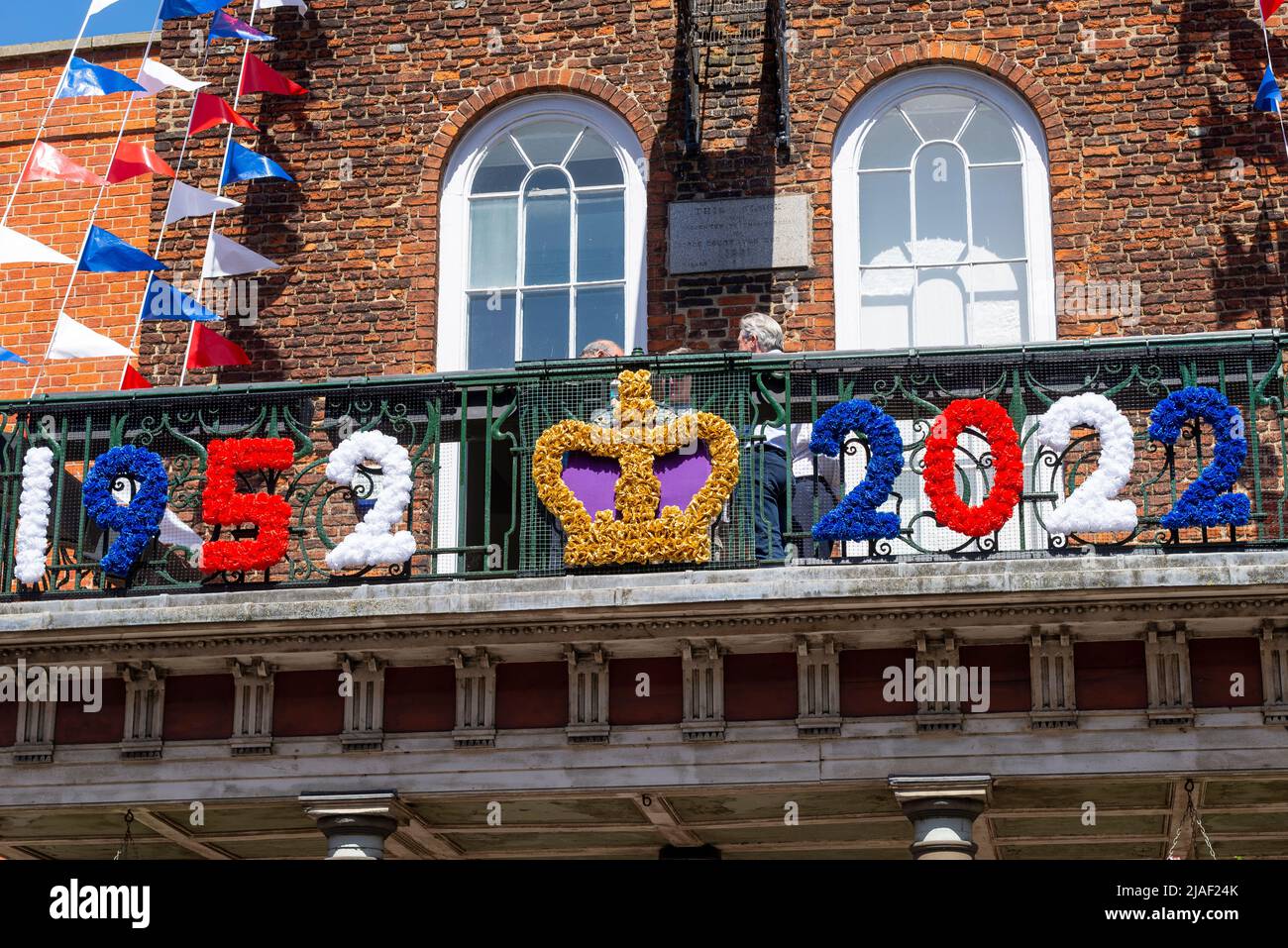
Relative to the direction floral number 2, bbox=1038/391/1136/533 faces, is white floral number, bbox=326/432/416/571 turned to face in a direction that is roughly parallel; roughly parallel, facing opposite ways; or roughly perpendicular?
roughly parallel

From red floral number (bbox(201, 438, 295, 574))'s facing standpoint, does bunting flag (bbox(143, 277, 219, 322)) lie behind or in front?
behind

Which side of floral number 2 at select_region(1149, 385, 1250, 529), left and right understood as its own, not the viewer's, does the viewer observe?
front

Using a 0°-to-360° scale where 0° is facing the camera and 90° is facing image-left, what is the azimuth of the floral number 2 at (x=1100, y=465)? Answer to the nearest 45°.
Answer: approximately 0°

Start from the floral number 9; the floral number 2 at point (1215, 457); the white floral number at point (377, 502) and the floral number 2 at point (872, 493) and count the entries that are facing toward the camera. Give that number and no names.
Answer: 4

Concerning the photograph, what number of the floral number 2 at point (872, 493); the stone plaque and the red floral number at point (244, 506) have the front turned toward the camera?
3

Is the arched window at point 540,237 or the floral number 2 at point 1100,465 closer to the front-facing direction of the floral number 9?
the floral number 2

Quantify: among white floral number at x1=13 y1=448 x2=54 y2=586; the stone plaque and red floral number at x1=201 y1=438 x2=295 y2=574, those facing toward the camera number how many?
3

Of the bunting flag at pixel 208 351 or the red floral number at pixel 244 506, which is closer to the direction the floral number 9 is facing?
the red floral number

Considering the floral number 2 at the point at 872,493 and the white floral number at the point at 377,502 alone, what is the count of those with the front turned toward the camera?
2

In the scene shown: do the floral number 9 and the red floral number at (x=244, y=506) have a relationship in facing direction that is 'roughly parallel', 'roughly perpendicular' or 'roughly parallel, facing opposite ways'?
roughly parallel

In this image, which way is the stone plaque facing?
toward the camera

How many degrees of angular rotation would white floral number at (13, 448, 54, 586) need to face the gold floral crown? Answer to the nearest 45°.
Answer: approximately 45° to its left

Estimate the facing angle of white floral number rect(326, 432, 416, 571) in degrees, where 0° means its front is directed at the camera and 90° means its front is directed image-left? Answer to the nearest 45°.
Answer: approximately 0°

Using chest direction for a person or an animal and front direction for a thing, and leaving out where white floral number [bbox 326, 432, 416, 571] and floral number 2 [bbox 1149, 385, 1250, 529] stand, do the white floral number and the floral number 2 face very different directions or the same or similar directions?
same or similar directions

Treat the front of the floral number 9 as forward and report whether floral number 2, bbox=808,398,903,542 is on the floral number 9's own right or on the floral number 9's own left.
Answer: on the floral number 9's own left
